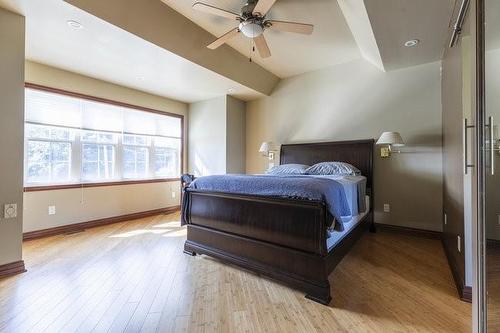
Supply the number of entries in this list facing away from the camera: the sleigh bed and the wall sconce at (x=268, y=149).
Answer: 0

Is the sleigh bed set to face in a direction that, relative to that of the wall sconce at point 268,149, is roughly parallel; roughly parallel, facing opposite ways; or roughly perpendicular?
roughly parallel

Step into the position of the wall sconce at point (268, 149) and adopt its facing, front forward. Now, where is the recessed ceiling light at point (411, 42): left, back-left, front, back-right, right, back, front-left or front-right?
left

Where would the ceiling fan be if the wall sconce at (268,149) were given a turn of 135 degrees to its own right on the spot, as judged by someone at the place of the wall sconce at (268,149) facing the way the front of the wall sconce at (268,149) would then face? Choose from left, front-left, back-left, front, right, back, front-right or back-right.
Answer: back

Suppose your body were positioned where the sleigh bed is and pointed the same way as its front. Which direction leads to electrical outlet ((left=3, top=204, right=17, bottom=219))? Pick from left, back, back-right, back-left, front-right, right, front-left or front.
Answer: front-right

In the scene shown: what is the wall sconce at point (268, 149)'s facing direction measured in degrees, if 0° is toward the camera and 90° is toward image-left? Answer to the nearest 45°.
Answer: approximately 45°

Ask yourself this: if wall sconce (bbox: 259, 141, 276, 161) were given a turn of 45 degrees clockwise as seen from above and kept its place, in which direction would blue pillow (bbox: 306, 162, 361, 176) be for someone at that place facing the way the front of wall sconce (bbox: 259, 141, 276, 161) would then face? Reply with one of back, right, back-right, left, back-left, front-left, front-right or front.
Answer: back-left

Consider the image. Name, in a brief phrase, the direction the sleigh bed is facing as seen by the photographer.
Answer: facing the viewer and to the left of the viewer

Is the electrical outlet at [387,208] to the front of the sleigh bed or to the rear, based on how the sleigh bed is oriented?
to the rear
